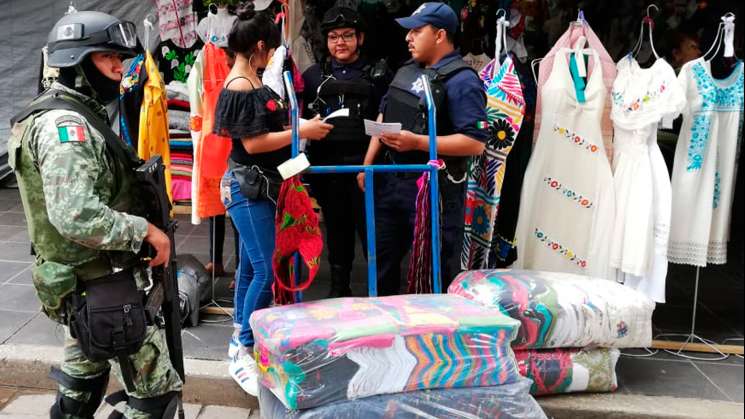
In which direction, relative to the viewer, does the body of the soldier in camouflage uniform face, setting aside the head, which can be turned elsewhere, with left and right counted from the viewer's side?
facing to the right of the viewer

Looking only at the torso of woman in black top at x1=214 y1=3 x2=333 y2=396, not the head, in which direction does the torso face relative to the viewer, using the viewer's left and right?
facing to the right of the viewer

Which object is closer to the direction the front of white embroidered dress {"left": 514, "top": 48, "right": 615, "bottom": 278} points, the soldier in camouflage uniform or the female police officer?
the soldier in camouflage uniform

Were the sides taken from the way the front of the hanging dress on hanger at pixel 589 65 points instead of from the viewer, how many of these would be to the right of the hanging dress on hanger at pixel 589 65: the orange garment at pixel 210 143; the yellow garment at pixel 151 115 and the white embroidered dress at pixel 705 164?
2

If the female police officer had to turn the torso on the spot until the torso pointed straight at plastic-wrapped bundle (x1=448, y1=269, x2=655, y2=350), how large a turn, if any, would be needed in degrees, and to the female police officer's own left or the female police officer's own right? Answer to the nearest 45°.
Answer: approximately 45° to the female police officer's own left

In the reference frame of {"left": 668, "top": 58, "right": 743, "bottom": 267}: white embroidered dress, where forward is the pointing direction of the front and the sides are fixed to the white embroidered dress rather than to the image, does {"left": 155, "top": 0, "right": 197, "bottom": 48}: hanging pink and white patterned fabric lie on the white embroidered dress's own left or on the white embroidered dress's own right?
on the white embroidered dress's own right

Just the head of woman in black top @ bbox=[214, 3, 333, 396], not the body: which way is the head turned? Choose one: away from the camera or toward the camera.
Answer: away from the camera

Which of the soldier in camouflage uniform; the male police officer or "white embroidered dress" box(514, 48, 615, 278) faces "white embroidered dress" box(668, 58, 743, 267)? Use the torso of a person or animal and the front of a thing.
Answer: the soldier in camouflage uniform

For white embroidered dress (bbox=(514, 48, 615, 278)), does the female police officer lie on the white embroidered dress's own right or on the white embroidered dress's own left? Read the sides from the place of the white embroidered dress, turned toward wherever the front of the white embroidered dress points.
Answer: on the white embroidered dress's own right

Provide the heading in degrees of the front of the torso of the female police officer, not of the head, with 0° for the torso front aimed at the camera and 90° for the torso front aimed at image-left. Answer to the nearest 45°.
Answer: approximately 0°

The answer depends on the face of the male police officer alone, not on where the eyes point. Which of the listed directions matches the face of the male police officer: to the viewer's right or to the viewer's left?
to the viewer's left

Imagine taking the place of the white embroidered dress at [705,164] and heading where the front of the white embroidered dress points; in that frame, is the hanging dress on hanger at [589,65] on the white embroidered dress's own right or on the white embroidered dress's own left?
on the white embroidered dress's own right

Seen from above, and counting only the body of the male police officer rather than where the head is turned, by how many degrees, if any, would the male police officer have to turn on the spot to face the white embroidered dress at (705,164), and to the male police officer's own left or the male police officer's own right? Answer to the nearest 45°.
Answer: approximately 135° to the male police officer's own left

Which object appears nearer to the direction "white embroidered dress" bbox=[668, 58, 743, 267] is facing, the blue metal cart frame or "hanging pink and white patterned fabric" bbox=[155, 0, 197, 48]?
the blue metal cart frame
